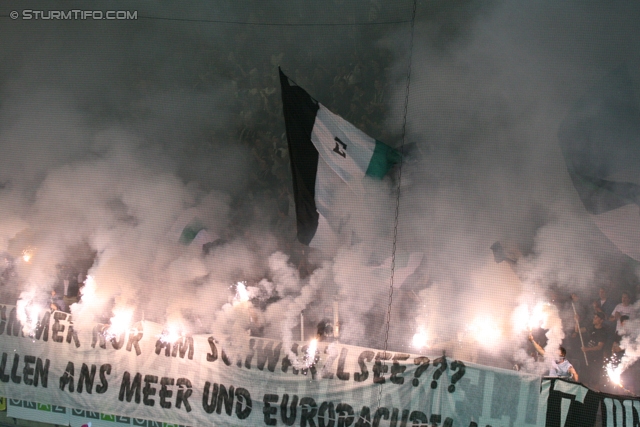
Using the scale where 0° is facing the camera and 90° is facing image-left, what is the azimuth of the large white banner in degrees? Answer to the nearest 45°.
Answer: approximately 0°
